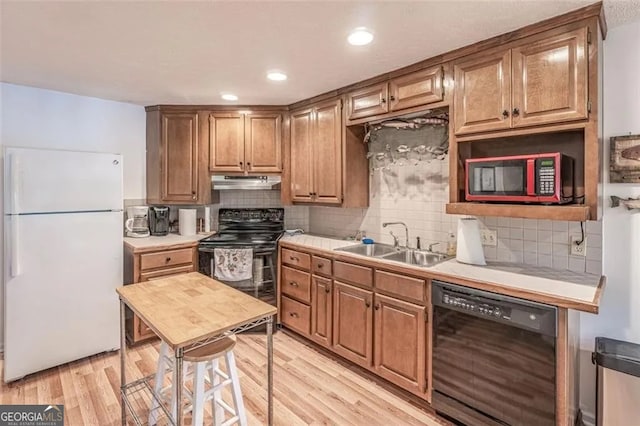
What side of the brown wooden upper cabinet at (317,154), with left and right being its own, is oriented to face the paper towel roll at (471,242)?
left

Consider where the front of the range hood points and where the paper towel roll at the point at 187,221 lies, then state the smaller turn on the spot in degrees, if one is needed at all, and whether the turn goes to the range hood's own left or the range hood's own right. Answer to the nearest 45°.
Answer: approximately 90° to the range hood's own right

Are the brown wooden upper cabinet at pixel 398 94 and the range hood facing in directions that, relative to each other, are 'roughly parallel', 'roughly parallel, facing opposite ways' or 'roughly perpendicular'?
roughly perpendicular

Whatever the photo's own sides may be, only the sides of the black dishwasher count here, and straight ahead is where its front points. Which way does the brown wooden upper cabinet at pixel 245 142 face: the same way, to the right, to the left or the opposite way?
to the left

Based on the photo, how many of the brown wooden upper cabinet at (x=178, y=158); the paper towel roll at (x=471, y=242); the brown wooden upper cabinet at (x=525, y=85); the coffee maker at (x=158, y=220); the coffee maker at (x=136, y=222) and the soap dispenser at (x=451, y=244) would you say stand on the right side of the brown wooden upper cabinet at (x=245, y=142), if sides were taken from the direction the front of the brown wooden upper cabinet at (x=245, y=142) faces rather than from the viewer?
3

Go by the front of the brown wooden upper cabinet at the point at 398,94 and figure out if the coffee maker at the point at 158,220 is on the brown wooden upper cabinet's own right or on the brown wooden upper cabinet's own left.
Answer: on the brown wooden upper cabinet's own right

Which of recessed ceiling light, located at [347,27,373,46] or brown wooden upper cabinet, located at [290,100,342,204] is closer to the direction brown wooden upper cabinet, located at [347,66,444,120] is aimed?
the recessed ceiling light

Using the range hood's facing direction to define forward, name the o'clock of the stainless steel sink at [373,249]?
The stainless steel sink is roughly at 10 o'clock from the range hood.
